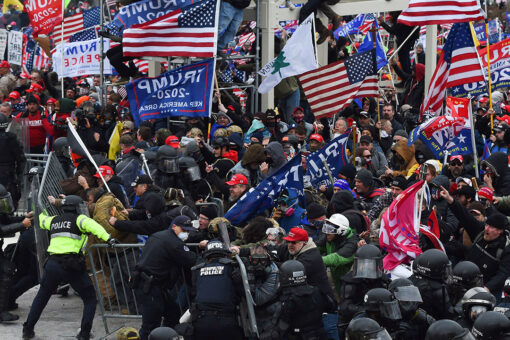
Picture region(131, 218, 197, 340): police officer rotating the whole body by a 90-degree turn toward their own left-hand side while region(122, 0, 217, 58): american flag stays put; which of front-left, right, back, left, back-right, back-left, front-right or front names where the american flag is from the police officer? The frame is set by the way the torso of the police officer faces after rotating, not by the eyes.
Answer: front-right

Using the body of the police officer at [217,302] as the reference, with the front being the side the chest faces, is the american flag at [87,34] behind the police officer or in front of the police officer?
in front

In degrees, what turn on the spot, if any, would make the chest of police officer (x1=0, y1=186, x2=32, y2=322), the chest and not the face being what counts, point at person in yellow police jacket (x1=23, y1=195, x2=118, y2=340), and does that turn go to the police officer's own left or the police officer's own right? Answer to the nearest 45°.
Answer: approximately 45° to the police officer's own right

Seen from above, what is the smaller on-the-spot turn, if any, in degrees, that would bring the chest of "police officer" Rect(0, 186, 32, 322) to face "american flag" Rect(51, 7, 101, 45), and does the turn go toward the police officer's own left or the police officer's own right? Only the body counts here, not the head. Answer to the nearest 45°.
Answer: approximately 90° to the police officer's own left

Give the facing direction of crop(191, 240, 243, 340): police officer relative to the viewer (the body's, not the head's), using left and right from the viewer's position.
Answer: facing away from the viewer

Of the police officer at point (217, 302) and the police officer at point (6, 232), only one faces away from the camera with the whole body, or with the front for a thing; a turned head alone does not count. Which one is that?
the police officer at point (217, 302)

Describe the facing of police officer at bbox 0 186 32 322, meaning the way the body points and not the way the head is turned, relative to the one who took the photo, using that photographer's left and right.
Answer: facing to the right of the viewer

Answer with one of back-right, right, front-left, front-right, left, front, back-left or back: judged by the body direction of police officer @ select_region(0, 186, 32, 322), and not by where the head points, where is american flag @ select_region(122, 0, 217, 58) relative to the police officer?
front-left

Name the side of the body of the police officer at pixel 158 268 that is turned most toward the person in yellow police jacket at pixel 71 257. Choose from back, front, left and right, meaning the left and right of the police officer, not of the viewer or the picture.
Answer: back

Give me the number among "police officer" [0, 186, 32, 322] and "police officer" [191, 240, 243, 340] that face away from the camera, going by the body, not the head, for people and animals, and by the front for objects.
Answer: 1

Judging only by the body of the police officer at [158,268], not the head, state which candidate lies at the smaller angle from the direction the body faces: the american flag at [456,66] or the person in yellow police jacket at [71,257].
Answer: the american flag

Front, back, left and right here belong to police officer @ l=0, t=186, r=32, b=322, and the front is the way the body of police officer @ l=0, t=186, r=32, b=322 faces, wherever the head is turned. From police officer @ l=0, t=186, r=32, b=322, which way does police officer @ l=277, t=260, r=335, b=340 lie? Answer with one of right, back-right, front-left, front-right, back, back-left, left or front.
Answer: front-right

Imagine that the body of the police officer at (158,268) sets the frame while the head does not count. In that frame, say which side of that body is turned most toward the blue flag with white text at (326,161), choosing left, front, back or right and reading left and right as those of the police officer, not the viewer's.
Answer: front

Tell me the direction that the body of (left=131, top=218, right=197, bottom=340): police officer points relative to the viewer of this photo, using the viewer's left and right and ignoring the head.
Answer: facing away from the viewer and to the right of the viewer

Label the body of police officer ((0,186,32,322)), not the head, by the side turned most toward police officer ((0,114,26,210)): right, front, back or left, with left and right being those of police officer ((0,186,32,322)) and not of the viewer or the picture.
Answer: left
